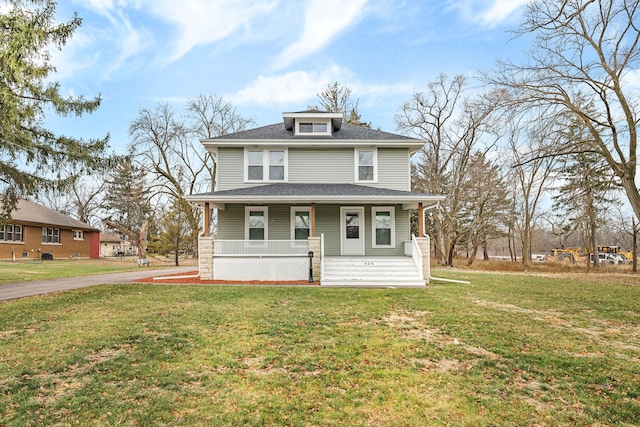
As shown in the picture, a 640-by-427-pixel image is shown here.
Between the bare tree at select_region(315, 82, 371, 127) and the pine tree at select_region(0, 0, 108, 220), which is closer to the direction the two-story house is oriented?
the pine tree

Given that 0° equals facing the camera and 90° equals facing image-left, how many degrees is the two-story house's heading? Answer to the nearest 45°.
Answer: approximately 0°

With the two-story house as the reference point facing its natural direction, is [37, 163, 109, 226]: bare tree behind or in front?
behind

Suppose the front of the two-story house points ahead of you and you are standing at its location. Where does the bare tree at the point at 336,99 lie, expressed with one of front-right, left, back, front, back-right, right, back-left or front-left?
back

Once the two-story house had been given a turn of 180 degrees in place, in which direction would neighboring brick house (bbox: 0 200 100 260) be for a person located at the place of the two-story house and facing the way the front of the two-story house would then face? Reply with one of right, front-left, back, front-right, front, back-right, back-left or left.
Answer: front-left

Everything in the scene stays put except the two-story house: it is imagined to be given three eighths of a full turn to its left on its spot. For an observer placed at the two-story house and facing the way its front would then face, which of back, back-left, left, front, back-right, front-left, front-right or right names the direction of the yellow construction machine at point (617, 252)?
front

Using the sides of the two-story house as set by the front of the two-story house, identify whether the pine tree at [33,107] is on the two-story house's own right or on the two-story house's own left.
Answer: on the two-story house's own right
